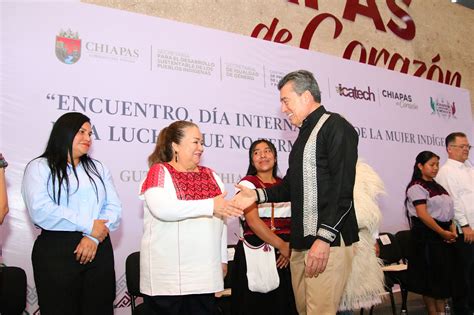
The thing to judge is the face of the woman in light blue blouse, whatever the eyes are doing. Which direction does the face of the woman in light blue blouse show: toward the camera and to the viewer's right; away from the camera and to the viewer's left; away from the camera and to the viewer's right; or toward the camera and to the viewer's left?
toward the camera and to the viewer's right

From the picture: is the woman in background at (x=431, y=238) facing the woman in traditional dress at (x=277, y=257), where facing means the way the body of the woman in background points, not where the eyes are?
no

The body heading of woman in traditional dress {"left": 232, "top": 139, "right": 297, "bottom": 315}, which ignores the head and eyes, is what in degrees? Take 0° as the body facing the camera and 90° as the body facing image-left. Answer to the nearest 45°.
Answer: approximately 315°

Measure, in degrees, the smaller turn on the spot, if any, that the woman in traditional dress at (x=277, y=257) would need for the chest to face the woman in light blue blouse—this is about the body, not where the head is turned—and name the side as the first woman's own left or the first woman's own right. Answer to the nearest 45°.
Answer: approximately 135° to the first woman's own right

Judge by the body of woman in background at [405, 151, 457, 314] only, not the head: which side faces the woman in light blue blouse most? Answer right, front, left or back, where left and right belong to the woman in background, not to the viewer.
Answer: right

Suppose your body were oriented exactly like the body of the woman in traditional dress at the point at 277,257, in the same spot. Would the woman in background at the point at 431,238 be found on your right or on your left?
on your left

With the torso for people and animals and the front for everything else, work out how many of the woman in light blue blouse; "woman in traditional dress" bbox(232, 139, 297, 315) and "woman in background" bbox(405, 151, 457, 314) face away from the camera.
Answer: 0

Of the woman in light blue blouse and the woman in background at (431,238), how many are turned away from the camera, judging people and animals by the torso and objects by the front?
0

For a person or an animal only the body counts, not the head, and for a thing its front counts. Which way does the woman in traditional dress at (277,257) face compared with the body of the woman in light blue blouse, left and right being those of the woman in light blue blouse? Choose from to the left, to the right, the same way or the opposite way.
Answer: the same way

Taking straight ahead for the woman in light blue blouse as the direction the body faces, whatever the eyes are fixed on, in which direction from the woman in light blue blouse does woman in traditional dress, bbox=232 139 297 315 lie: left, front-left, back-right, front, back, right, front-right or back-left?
front-left

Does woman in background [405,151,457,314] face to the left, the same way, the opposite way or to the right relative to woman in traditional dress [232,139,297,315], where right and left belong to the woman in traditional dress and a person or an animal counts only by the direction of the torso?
the same way

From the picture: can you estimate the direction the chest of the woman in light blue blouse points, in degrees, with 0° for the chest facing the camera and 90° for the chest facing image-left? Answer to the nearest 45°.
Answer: approximately 315°
